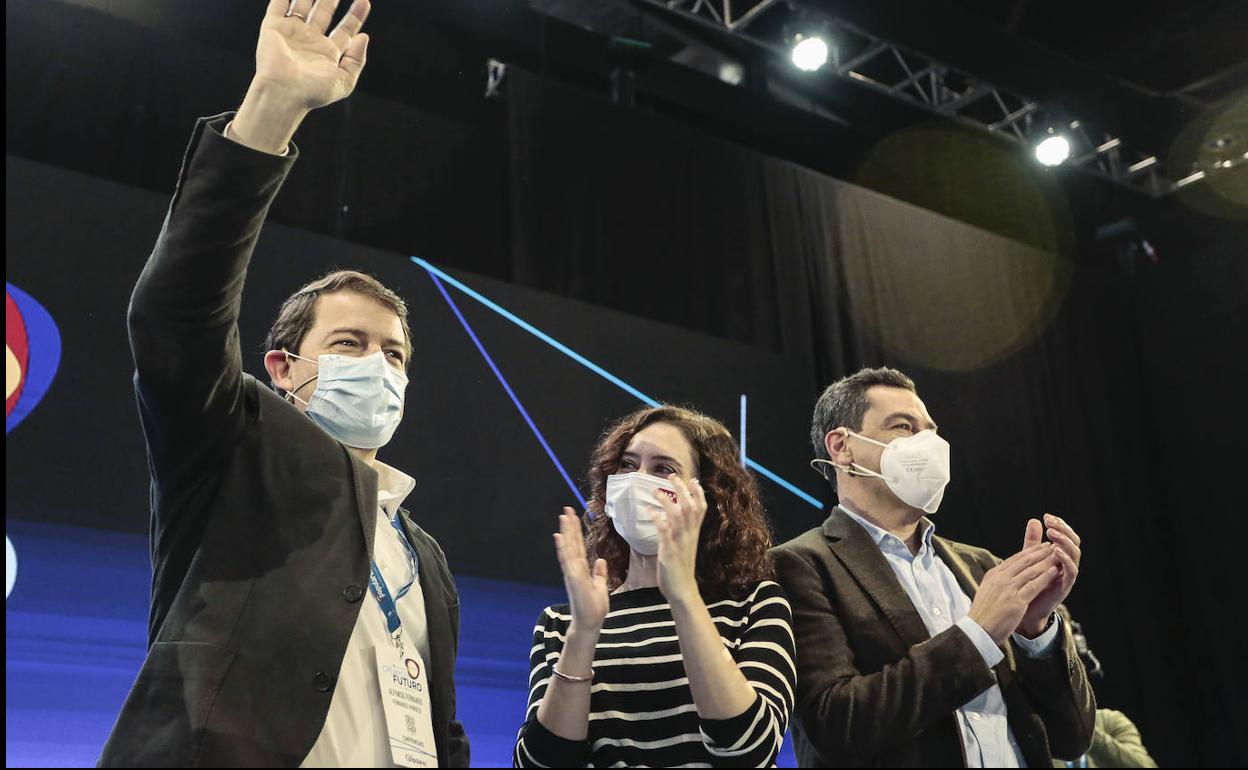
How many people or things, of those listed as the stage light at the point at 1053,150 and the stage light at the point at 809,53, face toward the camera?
2

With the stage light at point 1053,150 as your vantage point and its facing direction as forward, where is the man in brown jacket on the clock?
The man in brown jacket is roughly at 12 o'clock from the stage light.

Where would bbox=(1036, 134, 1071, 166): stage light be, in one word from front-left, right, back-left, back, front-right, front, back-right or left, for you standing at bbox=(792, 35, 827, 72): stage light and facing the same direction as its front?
back-left

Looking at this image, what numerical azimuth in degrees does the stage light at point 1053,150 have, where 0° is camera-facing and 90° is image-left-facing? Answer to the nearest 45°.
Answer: approximately 0°
